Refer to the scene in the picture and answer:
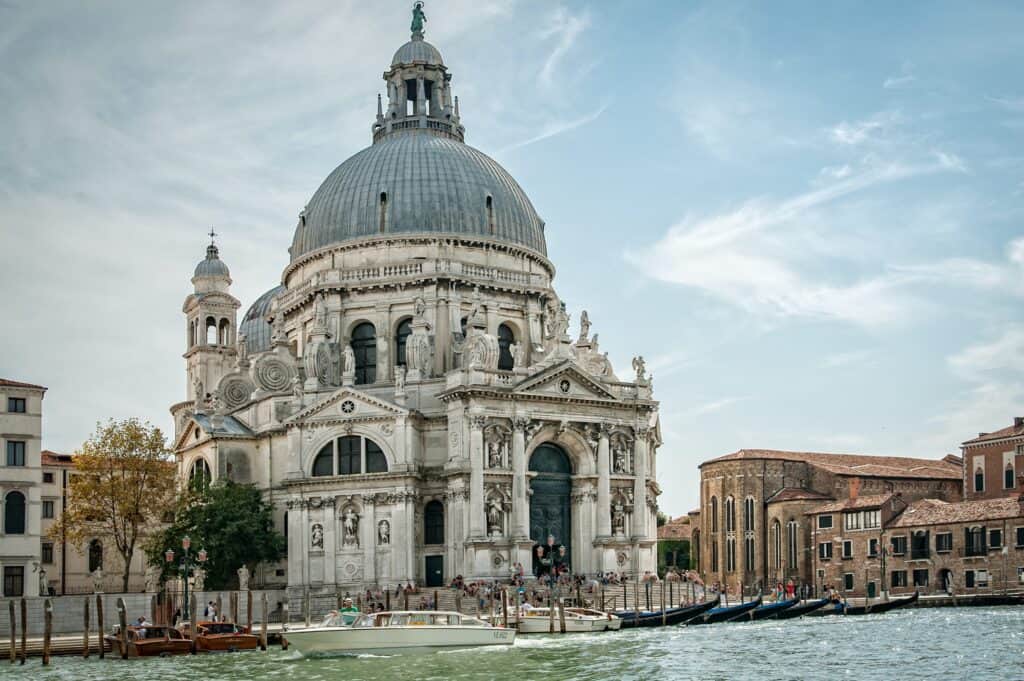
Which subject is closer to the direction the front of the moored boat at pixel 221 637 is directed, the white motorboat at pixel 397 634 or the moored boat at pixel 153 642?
the white motorboat

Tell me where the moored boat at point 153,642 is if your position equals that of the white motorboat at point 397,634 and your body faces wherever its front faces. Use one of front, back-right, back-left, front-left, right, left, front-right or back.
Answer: front

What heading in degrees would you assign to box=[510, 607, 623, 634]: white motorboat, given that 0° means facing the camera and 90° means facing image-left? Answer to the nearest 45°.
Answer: approximately 270°

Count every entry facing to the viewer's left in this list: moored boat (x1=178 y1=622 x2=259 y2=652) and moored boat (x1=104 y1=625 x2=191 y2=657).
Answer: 0

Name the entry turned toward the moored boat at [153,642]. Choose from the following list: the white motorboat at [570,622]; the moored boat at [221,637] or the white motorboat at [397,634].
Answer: the white motorboat at [397,634]

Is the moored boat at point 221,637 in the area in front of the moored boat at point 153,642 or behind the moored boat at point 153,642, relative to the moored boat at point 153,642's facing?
in front

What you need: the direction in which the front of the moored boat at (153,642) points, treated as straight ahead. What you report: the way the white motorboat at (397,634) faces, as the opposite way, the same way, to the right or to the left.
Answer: the opposite way

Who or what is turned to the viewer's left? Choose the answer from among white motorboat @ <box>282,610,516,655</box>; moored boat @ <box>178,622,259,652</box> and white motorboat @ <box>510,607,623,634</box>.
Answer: white motorboat @ <box>282,610,516,655</box>

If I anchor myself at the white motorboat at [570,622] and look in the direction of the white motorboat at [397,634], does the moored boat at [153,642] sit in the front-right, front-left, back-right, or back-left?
front-right

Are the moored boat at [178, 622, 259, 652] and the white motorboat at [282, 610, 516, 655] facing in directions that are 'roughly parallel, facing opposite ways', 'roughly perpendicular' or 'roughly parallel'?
roughly parallel, facing opposite ways

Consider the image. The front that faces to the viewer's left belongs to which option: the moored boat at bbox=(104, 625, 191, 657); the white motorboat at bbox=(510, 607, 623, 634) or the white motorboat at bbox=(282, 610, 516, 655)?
the white motorboat at bbox=(282, 610, 516, 655)

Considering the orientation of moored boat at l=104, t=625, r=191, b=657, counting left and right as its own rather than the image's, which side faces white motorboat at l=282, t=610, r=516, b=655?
front
